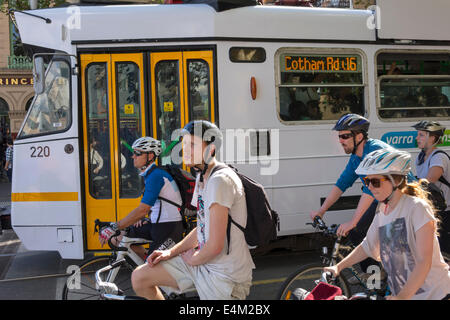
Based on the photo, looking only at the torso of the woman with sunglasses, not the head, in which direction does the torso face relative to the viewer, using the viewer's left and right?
facing the viewer and to the left of the viewer

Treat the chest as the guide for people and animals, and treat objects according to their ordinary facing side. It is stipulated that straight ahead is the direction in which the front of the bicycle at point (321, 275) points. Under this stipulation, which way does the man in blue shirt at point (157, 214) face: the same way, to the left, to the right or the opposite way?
the same way

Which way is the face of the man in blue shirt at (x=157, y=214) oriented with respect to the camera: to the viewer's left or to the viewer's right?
to the viewer's left

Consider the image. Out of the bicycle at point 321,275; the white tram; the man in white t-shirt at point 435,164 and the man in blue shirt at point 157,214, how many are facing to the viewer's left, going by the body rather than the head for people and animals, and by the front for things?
4

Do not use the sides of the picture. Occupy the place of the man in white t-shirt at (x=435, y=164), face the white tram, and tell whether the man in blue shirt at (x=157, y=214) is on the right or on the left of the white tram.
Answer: left

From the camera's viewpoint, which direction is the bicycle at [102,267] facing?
to the viewer's left

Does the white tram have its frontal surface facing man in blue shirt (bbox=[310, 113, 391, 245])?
no

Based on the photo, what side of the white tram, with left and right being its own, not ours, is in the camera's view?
left

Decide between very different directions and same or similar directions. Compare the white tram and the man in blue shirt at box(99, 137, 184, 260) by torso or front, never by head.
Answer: same or similar directions

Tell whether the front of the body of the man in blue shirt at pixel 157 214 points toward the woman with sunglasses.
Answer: no

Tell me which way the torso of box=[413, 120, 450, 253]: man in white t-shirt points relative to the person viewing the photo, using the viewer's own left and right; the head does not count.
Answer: facing to the left of the viewer

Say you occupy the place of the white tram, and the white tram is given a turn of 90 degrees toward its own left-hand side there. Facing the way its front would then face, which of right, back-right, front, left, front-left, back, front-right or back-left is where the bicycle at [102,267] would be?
front

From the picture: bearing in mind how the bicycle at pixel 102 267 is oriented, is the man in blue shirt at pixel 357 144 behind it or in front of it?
behind

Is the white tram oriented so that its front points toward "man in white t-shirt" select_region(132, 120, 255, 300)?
no

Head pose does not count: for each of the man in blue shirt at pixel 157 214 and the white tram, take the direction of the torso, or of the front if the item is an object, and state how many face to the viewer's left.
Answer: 2

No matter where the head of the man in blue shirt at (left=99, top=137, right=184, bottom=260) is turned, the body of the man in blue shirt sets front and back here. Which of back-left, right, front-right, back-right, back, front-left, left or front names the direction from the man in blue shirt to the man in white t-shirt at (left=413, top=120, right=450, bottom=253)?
back

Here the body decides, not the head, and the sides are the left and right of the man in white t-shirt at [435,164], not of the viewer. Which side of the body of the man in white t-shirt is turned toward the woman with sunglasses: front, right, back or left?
left

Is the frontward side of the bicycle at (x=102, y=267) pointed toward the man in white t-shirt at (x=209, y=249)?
no

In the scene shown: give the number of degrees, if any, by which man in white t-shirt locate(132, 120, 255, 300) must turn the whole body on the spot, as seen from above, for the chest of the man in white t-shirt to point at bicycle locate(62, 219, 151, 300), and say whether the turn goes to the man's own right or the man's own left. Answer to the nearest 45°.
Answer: approximately 45° to the man's own right

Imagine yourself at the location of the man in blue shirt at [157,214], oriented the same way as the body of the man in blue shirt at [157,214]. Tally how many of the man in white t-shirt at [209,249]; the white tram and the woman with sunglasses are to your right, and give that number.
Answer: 1

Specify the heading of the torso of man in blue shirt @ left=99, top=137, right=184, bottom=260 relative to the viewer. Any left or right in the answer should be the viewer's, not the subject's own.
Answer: facing to the left of the viewer

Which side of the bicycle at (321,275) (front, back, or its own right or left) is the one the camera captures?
left
